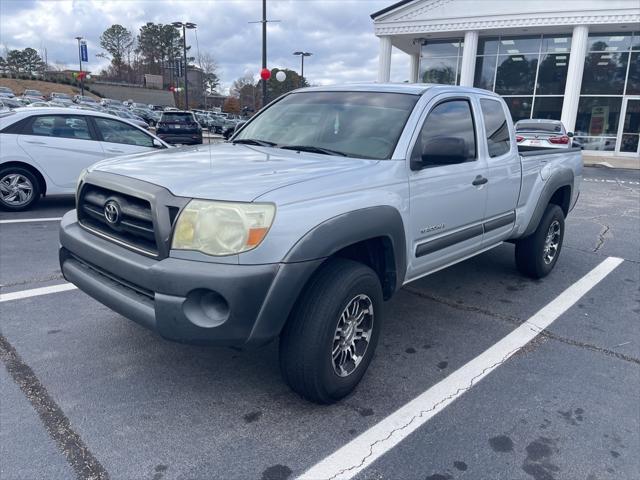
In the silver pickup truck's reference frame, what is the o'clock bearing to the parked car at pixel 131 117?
The parked car is roughly at 4 o'clock from the silver pickup truck.

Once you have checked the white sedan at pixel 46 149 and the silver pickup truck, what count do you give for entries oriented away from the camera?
0

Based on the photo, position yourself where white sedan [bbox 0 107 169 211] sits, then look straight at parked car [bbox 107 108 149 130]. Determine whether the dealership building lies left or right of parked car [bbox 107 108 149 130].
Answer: right

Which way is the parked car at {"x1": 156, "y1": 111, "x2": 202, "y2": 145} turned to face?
away from the camera

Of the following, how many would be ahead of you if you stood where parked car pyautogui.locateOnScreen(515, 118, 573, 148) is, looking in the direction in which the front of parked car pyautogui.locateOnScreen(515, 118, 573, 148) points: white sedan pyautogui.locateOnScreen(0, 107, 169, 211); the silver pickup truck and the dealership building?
1

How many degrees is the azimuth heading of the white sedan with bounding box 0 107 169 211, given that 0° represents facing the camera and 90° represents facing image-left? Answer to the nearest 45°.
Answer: approximately 270°

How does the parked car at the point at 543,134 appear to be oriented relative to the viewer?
away from the camera

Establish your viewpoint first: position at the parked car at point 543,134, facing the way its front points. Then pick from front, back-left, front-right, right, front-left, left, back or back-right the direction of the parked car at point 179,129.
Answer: left

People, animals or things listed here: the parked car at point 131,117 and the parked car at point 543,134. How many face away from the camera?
1

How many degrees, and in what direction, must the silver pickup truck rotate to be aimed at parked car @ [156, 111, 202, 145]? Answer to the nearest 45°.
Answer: approximately 135° to its right

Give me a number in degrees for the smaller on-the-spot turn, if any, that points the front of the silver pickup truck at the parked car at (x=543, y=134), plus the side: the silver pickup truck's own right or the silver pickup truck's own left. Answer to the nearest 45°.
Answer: approximately 180°

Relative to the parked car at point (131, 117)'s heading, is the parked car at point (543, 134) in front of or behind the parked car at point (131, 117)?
in front

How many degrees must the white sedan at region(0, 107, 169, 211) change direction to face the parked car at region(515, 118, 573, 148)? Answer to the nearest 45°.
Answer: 0° — it already faces it

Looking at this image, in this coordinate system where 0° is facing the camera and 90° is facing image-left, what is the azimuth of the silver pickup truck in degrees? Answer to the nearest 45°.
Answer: approximately 45°

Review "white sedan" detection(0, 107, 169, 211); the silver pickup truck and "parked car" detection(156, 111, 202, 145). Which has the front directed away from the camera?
the parked car

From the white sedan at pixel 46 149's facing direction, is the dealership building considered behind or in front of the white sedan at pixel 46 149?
in front

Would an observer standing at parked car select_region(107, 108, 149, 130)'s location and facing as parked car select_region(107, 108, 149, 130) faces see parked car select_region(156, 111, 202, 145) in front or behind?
in front

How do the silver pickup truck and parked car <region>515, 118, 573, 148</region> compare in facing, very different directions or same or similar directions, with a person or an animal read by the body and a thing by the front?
very different directions

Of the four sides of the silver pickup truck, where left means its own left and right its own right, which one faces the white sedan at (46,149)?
right
